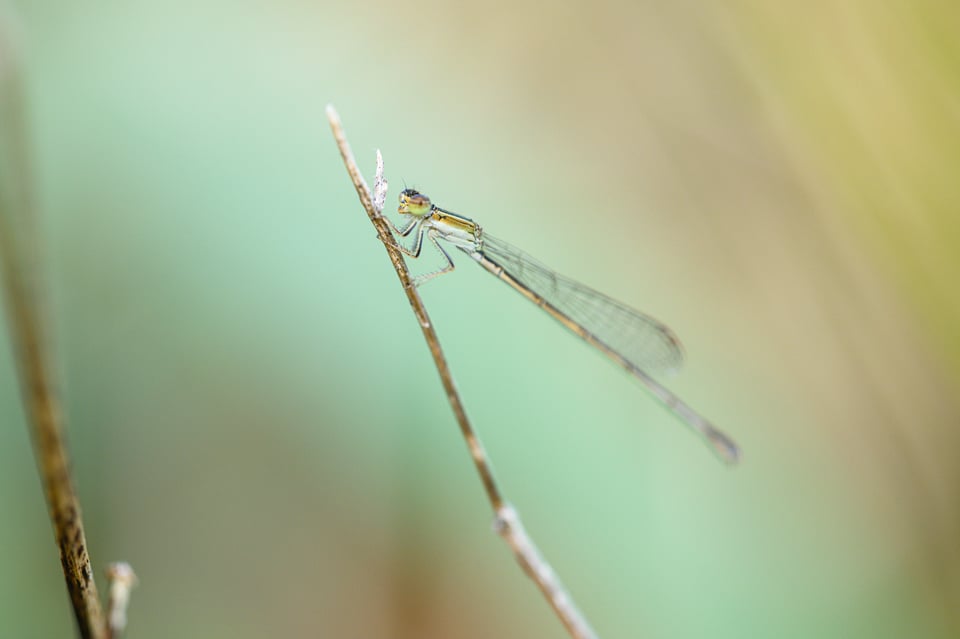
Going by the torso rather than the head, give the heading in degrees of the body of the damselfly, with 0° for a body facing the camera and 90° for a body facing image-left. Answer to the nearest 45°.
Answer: approximately 90°

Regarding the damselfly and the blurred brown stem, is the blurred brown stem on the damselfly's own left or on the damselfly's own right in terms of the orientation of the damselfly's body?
on the damselfly's own left
